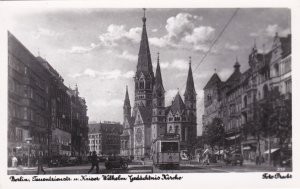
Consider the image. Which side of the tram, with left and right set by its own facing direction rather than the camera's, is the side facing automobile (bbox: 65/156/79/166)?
right

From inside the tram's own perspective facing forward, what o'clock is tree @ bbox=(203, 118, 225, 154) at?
The tree is roughly at 8 o'clock from the tram.

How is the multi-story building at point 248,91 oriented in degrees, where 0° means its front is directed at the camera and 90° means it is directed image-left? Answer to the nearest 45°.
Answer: approximately 45°

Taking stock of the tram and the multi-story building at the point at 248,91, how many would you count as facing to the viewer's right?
0

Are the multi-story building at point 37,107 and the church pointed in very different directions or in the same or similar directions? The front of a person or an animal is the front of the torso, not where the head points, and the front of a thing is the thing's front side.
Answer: very different directions

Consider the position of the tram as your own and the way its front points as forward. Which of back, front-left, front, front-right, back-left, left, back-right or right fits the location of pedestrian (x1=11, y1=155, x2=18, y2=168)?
front-right

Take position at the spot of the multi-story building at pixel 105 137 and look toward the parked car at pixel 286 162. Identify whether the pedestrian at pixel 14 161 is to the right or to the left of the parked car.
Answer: right

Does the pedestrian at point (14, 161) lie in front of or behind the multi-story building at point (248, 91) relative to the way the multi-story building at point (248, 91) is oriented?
in front

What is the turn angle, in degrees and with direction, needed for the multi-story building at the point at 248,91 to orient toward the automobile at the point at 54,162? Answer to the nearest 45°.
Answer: approximately 45° to its right

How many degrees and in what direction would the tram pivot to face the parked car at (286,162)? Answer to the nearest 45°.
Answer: approximately 45° to its left

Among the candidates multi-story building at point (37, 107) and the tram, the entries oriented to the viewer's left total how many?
0

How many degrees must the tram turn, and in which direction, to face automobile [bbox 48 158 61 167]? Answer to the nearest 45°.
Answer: approximately 90° to its right
